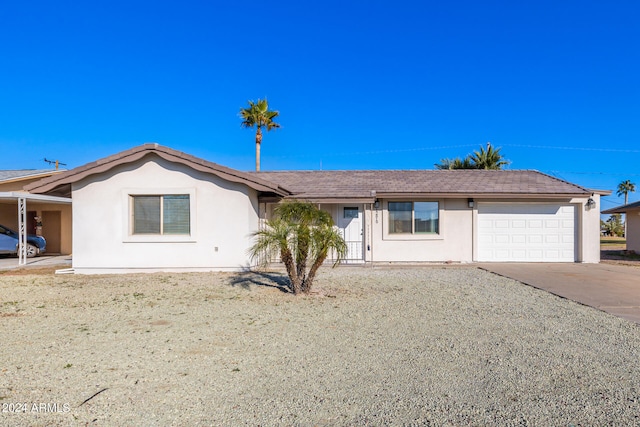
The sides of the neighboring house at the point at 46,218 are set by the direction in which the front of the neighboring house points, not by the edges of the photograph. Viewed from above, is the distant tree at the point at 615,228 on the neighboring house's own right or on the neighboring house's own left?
on the neighboring house's own left

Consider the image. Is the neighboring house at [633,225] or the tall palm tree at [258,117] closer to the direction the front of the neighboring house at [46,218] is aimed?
the neighboring house

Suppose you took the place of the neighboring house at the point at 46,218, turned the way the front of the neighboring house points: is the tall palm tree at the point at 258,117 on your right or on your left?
on your left

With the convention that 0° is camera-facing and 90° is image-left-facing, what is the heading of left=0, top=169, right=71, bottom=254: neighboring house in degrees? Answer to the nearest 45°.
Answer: approximately 0°
